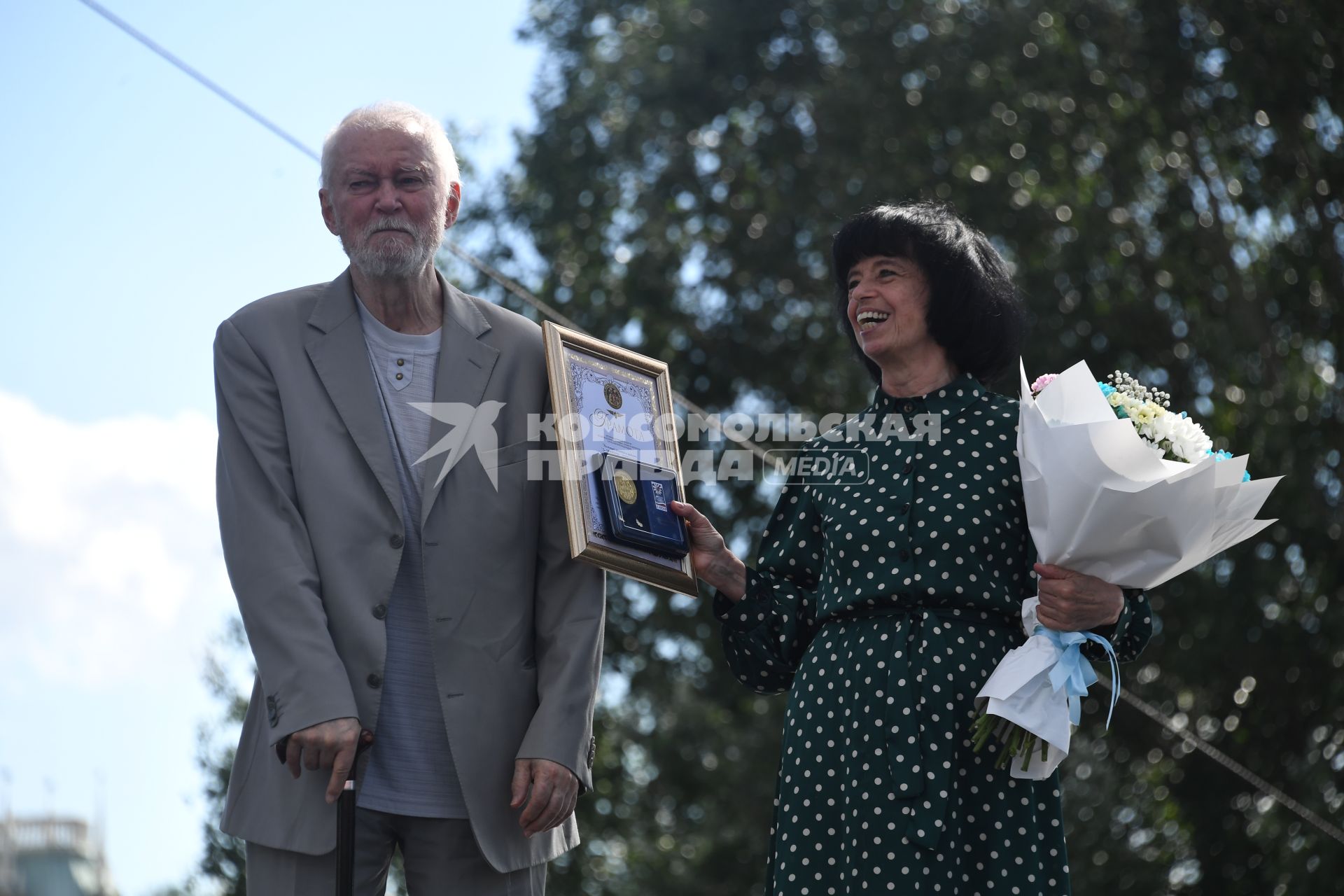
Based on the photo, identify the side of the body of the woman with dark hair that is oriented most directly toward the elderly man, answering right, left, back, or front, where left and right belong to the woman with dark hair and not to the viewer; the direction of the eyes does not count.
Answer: right

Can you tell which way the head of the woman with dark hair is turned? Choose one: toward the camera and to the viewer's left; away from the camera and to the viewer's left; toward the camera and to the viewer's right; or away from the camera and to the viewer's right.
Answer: toward the camera and to the viewer's left

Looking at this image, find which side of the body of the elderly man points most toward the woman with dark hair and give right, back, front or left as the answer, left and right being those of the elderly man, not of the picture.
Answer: left

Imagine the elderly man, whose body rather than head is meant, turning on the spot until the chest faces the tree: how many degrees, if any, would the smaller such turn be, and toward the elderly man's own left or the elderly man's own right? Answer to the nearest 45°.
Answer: approximately 135° to the elderly man's own left

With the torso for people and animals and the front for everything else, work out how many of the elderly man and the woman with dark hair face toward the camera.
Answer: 2

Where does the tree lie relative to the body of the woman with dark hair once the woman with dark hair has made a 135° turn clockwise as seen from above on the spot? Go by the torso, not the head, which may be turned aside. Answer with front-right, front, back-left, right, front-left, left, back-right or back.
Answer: front-right

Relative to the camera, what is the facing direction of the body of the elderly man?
toward the camera

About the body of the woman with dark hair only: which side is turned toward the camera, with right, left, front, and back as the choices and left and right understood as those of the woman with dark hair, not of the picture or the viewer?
front
